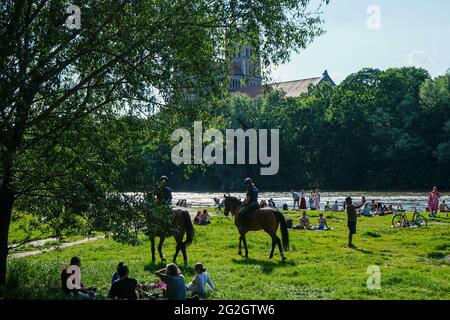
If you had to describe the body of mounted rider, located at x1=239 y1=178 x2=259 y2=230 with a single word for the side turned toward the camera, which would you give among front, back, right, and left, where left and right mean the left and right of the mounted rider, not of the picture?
left

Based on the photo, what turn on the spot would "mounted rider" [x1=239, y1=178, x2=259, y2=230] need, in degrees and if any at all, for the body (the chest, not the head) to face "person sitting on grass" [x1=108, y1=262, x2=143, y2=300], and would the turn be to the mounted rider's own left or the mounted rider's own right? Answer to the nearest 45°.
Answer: approximately 90° to the mounted rider's own left

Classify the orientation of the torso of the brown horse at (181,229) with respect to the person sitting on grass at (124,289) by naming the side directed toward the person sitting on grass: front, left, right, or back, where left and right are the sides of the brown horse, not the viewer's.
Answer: left

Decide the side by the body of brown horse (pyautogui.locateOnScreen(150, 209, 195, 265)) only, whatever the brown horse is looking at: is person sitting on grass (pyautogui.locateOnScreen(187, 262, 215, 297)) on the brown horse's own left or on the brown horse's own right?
on the brown horse's own left

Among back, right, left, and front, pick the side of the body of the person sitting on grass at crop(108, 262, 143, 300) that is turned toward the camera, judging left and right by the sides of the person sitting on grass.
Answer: back

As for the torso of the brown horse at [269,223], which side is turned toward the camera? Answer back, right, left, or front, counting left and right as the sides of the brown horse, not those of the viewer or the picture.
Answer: left

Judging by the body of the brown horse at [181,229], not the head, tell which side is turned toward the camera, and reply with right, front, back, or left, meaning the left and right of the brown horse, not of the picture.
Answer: left

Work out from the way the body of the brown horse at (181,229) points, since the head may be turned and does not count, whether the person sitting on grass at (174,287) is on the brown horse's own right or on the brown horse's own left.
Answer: on the brown horse's own left

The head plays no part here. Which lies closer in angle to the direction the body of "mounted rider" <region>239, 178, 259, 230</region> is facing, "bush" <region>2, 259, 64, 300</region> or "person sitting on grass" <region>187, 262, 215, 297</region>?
the bush
